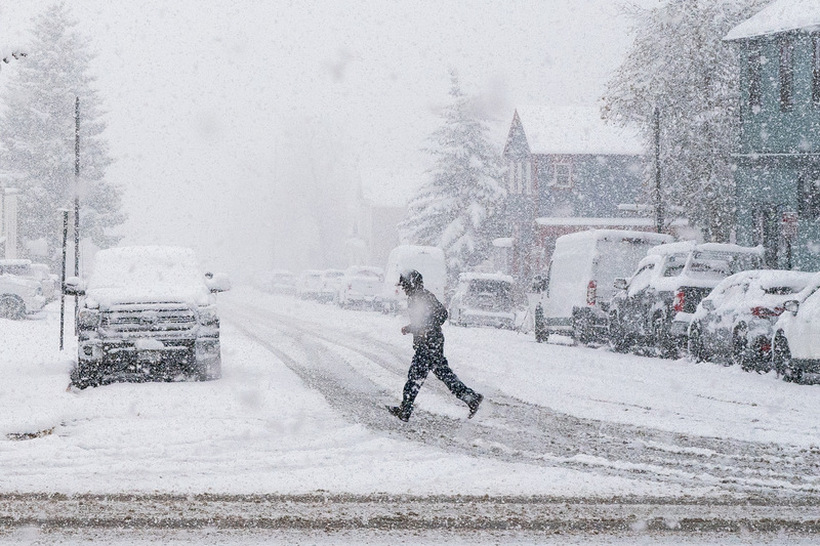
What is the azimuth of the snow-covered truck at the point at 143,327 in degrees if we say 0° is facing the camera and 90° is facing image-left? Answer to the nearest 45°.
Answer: approximately 0°

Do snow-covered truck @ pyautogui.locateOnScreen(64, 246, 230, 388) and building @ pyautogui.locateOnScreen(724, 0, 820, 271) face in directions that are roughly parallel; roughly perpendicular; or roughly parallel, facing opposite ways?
roughly perpendicular

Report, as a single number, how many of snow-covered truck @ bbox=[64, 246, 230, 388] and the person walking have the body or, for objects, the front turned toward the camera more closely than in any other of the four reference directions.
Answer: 1

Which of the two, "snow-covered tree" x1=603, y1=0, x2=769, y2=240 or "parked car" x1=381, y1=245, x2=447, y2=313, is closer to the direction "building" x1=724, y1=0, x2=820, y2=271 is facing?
the parked car

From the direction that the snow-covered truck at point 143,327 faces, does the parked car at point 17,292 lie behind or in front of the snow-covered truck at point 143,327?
behind

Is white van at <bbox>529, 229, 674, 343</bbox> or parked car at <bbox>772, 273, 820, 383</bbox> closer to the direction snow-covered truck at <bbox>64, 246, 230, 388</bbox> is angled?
the parked car

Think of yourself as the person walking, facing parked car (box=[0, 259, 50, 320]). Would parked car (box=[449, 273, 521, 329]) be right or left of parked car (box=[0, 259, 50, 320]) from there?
right

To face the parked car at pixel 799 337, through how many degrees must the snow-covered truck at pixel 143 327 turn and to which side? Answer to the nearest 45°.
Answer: approximately 90° to its left
